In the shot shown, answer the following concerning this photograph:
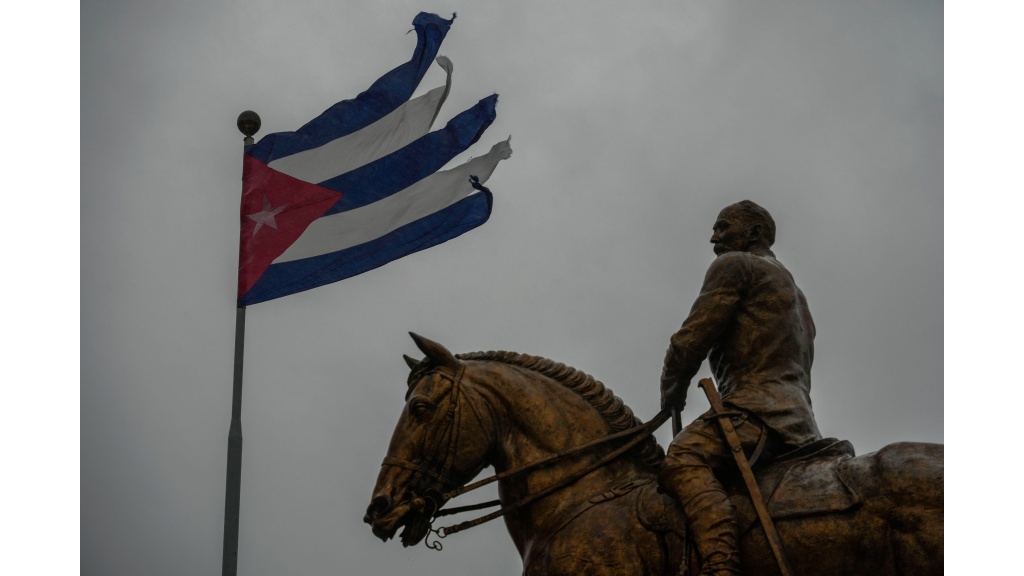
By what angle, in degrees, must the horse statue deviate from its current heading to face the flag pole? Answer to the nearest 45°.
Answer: approximately 45° to its right

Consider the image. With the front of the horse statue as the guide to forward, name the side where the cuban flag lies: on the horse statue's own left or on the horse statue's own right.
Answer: on the horse statue's own right

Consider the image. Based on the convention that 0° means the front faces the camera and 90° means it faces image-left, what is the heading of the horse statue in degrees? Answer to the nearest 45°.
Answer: approximately 90°
